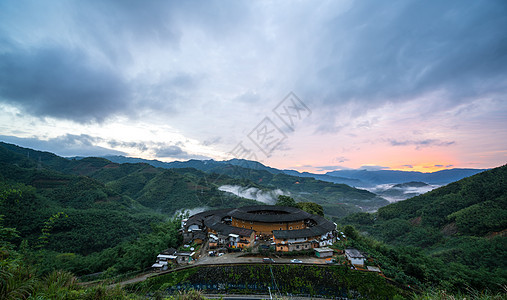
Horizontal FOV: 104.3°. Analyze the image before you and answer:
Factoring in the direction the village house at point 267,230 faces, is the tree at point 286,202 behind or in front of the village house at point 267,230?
behind

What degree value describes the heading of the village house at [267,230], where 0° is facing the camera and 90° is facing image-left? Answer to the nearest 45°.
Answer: approximately 0°
